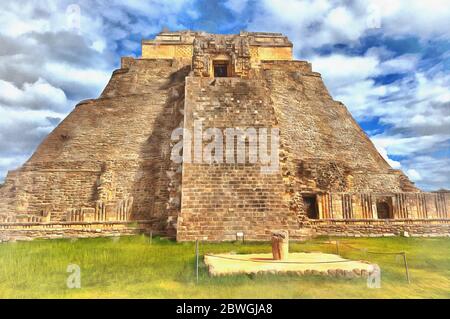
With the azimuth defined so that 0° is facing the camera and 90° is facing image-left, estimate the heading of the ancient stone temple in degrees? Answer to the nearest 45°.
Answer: approximately 0°

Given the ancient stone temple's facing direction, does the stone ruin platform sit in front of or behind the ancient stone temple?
in front

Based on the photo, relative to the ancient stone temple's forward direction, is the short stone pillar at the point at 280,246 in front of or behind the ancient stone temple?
in front
